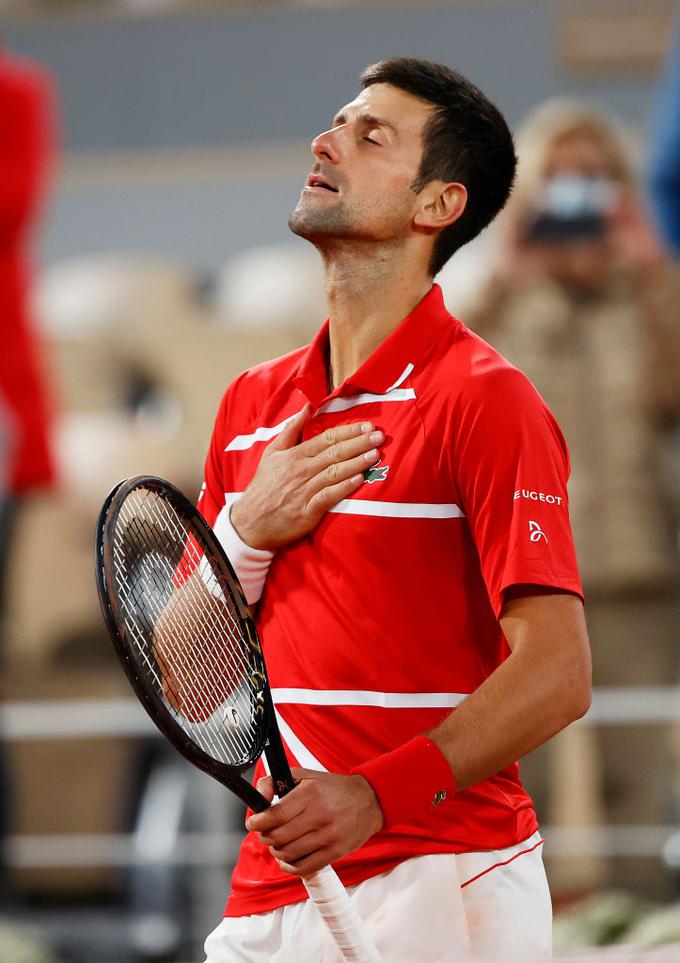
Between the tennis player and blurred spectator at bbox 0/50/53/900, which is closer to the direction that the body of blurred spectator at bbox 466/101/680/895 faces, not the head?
the tennis player

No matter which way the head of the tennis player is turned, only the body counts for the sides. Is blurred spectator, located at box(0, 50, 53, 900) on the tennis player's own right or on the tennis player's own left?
on the tennis player's own right

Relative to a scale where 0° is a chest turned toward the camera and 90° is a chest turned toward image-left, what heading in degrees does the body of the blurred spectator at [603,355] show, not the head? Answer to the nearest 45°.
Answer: approximately 0°

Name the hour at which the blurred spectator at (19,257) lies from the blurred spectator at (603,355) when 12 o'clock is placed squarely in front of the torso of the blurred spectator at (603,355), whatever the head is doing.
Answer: the blurred spectator at (19,257) is roughly at 4 o'clock from the blurred spectator at (603,355).

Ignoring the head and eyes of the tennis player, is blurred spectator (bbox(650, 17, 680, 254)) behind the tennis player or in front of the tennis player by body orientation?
behind

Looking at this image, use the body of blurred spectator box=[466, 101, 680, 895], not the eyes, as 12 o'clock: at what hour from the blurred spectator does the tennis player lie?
The tennis player is roughly at 12 o'clock from the blurred spectator.

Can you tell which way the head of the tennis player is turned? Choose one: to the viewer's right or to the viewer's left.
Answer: to the viewer's left

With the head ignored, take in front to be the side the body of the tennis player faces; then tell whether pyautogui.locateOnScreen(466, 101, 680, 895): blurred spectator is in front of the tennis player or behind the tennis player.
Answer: behind
